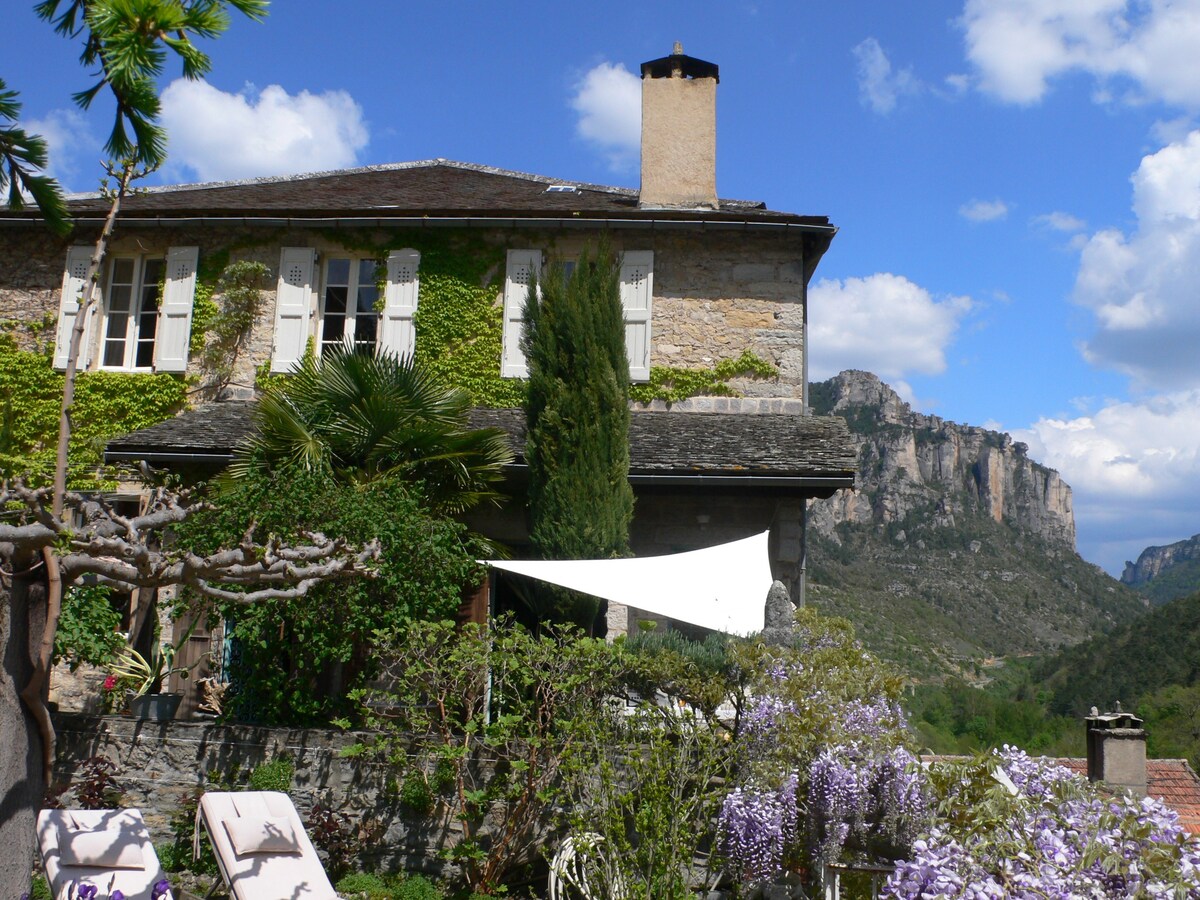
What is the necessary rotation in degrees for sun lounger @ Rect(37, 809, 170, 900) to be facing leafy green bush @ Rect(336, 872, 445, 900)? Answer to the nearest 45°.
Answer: approximately 90° to its left

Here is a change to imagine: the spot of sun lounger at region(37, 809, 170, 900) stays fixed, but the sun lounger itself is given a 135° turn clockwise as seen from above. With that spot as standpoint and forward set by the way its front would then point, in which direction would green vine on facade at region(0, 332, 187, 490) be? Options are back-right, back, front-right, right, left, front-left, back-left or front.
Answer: front-right

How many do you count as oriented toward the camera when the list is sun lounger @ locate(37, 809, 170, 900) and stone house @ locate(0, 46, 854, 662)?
2

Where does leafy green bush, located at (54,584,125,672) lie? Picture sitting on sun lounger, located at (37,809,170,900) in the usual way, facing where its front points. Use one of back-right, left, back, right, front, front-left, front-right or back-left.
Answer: back

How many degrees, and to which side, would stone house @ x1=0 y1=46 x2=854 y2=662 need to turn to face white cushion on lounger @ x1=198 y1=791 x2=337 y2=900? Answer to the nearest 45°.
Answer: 0° — it already faces it

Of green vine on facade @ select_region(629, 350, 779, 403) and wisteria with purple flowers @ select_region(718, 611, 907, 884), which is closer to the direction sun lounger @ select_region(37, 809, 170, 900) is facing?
the wisteria with purple flowers

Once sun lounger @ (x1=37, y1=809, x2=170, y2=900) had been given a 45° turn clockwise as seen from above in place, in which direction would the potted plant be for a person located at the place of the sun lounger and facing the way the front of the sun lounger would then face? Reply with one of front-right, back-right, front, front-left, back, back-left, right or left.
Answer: back-right
